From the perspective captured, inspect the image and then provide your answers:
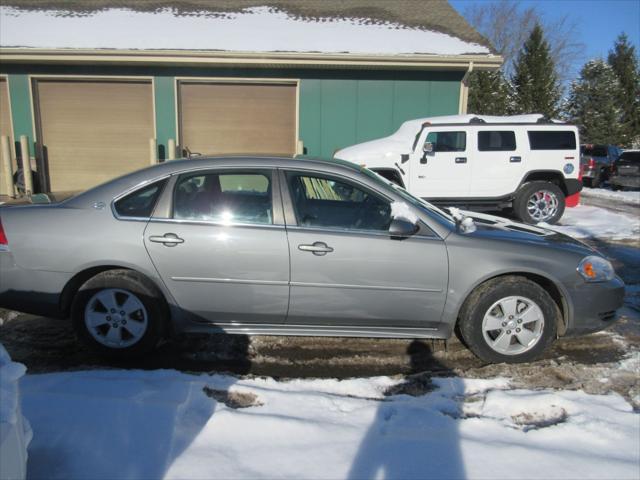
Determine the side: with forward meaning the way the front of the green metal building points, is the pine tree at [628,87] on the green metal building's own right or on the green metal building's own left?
on the green metal building's own left

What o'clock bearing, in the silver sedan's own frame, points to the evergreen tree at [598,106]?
The evergreen tree is roughly at 10 o'clock from the silver sedan.

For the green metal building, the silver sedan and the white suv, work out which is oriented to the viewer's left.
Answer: the white suv

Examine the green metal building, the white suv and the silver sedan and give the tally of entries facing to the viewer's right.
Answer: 1

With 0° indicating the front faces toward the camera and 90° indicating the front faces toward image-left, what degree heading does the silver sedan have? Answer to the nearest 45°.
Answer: approximately 270°

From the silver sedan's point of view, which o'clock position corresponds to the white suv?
The white suv is roughly at 10 o'clock from the silver sedan.

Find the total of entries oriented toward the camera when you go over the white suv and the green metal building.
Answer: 1

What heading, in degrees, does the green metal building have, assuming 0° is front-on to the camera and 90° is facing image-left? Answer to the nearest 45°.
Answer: approximately 0°

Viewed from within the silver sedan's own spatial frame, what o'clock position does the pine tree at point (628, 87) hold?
The pine tree is roughly at 10 o'clock from the silver sedan.

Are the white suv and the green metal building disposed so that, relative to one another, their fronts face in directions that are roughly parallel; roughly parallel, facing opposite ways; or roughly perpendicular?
roughly perpendicular

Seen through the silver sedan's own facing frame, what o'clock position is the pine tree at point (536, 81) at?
The pine tree is roughly at 10 o'clock from the silver sedan.

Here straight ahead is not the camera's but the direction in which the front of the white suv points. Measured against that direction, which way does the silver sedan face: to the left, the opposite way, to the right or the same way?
the opposite way

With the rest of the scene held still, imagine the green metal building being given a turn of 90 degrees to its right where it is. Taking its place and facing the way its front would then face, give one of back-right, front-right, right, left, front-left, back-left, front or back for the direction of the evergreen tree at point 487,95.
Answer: back-right

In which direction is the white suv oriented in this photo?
to the viewer's left
